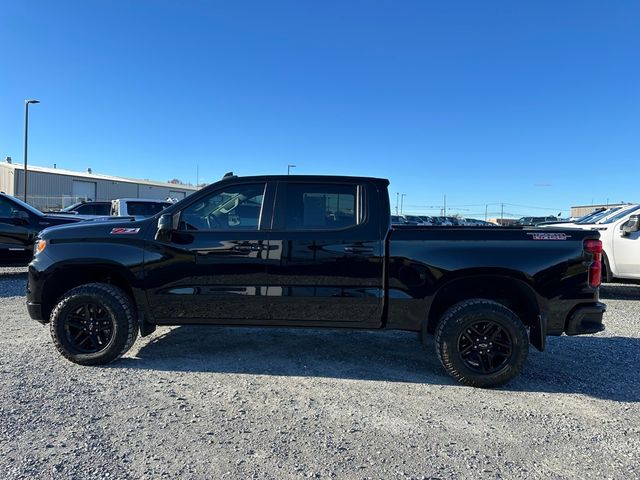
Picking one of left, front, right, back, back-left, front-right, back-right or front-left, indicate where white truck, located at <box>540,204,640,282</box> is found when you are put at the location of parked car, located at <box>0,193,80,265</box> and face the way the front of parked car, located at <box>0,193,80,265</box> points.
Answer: front-right

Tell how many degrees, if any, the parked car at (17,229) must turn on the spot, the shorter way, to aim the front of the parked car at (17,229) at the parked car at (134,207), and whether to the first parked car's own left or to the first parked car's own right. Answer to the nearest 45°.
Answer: approximately 45° to the first parked car's own left

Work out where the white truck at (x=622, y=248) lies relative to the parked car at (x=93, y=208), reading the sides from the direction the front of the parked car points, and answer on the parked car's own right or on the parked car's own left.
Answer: on the parked car's own left

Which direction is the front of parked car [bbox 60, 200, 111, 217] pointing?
to the viewer's left

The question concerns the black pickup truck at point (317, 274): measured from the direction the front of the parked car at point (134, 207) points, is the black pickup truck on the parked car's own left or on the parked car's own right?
on the parked car's own right

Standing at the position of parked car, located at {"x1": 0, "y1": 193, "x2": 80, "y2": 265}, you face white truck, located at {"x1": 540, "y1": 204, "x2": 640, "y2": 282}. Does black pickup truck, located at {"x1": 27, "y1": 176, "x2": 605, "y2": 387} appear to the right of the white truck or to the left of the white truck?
right

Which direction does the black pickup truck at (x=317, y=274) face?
to the viewer's left

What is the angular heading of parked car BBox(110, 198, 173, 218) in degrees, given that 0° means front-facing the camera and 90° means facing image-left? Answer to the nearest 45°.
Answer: approximately 270°

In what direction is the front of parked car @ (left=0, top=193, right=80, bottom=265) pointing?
to the viewer's right

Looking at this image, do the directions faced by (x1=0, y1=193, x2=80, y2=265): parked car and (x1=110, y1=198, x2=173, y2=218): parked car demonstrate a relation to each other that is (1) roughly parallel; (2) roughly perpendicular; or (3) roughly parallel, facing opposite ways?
roughly parallel

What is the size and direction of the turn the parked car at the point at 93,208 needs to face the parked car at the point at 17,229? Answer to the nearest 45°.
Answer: approximately 90° to its left

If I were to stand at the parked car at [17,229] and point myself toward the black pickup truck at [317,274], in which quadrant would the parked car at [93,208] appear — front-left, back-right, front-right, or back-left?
back-left

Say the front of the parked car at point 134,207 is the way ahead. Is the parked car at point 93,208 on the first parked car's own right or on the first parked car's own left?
on the first parked car's own left

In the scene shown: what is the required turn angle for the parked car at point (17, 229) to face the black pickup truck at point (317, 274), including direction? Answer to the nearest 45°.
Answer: approximately 90° to its right

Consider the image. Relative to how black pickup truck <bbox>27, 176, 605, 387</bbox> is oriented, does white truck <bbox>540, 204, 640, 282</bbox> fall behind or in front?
behind
